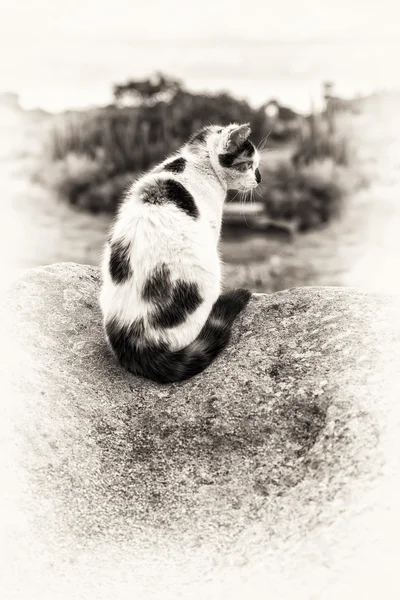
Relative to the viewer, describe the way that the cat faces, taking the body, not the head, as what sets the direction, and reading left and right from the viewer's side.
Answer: facing away from the viewer and to the right of the viewer
